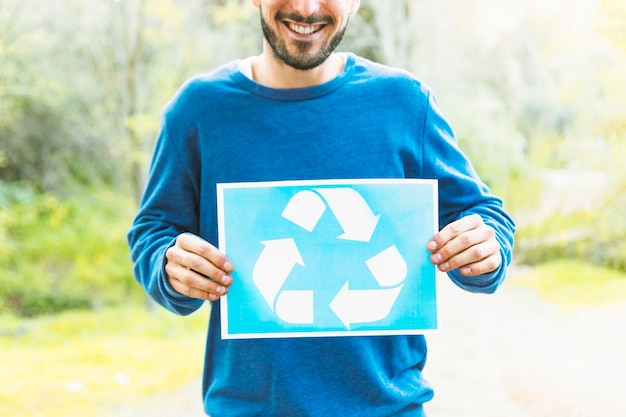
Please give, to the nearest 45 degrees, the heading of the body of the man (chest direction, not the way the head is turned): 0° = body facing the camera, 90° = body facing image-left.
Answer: approximately 0°
